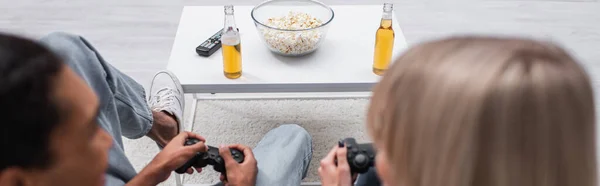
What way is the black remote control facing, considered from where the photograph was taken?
facing away from the viewer and to the right of the viewer
